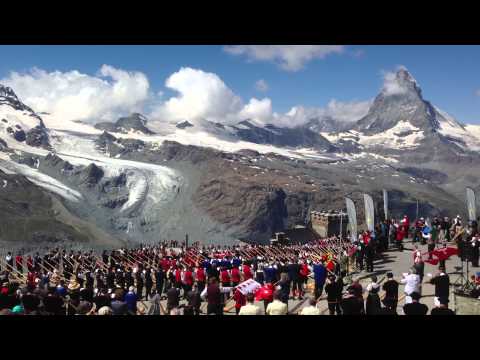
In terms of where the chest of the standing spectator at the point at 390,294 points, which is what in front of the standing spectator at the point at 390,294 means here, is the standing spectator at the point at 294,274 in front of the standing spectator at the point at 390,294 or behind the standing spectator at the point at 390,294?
in front

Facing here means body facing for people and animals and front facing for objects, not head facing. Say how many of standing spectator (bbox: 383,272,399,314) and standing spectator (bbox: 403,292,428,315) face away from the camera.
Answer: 2

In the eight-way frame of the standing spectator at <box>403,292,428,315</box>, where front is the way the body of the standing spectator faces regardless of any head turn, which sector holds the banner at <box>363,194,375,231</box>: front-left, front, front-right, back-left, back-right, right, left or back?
front

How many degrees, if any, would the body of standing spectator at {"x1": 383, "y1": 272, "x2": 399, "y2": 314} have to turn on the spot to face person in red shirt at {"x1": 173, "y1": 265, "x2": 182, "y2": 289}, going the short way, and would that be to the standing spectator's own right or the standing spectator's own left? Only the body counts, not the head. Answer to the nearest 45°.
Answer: approximately 45° to the standing spectator's own left

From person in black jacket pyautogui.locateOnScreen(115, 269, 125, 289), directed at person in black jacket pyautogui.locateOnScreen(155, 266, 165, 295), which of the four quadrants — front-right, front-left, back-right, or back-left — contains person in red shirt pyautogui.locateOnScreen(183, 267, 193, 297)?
front-right

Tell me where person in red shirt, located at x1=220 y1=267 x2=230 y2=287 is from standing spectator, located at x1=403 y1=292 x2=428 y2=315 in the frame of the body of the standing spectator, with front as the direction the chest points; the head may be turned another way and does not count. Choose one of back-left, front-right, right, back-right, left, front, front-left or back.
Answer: front-left

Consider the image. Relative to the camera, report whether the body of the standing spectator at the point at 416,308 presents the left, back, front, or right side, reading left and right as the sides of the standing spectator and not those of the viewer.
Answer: back

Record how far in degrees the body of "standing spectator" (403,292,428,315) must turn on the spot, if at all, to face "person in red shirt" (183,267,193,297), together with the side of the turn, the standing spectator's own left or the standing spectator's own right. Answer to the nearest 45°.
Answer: approximately 45° to the standing spectator's own left

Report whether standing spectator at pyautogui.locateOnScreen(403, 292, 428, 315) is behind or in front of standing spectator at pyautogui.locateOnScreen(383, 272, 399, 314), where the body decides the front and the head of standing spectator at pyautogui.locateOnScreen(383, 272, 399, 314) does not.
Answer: behind

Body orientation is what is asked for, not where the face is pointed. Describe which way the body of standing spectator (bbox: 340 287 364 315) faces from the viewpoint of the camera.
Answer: away from the camera

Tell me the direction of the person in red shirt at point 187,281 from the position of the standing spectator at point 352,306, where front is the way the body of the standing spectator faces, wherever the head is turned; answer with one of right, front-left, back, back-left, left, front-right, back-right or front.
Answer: front-left

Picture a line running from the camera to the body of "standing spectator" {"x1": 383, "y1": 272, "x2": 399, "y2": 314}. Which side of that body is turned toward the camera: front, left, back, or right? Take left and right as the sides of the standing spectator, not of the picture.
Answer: back

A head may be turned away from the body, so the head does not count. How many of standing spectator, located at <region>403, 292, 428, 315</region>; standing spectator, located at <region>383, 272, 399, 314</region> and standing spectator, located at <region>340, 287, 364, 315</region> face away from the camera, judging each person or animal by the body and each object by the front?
3

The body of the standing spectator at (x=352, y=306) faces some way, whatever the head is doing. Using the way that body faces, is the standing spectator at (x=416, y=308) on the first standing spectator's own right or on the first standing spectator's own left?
on the first standing spectator's own right

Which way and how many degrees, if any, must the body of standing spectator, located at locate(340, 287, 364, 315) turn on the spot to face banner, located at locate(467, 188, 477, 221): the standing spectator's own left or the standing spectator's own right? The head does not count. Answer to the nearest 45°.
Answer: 0° — they already face it

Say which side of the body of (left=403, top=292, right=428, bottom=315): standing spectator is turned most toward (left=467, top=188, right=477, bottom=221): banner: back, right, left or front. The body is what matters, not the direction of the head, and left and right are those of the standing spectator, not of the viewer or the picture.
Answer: front
